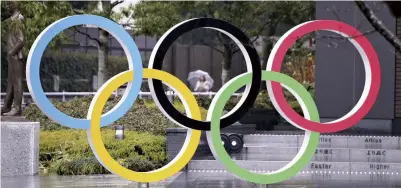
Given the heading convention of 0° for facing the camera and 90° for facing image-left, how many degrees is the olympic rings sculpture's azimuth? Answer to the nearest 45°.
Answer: approximately 0°

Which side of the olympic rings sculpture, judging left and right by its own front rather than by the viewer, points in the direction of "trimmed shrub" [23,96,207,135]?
back

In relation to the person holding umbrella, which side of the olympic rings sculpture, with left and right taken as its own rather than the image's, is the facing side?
back
